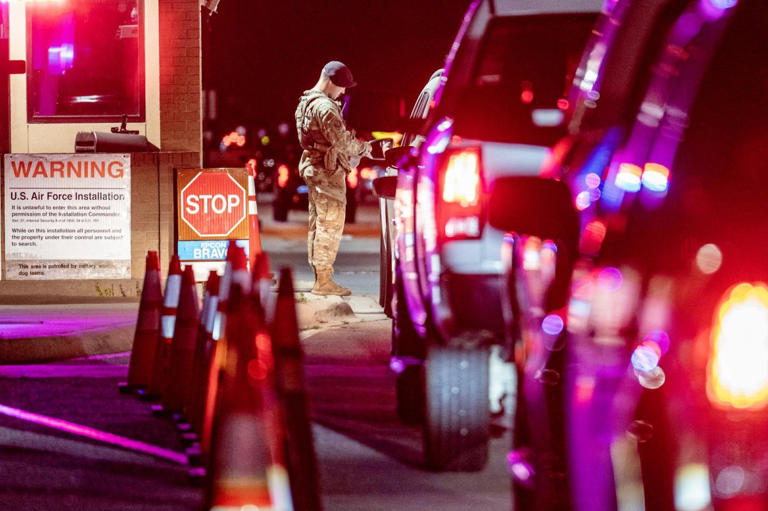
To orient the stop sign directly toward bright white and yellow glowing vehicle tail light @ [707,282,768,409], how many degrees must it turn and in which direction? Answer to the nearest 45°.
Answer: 0° — it already faces it

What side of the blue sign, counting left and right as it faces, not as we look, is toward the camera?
front

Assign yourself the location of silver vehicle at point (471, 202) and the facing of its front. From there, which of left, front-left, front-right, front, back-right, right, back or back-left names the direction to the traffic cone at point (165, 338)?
front-left

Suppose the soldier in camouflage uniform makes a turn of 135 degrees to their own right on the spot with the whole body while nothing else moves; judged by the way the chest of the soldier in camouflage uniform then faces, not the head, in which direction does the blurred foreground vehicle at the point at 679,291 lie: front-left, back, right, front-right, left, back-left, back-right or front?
front-left

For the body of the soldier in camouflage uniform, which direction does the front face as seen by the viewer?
to the viewer's right

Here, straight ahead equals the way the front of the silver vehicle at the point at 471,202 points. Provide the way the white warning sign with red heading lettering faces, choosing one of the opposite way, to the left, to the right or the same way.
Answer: the opposite way

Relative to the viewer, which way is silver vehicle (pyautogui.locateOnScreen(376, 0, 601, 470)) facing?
away from the camera

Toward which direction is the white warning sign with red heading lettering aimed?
toward the camera

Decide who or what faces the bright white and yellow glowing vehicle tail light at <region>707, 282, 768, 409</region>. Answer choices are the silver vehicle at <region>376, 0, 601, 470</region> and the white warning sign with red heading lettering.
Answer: the white warning sign with red heading lettering

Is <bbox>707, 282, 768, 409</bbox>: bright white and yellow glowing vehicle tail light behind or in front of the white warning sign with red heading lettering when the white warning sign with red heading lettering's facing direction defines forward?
in front

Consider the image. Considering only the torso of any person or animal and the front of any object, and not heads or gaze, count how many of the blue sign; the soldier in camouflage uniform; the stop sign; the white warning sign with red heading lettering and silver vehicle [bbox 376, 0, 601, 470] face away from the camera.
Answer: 1

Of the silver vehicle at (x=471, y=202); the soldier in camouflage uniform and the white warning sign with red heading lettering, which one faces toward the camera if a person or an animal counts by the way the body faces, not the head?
the white warning sign with red heading lettering

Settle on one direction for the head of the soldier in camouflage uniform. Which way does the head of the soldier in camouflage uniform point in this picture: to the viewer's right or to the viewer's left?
to the viewer's right

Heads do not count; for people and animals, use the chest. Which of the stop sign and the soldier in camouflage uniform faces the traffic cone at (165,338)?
the stop sign

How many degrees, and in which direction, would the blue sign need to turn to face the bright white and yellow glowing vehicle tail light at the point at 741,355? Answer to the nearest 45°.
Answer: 0° — it already faces it

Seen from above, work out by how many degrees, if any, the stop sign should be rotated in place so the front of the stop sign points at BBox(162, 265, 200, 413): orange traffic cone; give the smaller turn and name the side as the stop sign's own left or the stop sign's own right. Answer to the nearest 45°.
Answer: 0° — it already faces it

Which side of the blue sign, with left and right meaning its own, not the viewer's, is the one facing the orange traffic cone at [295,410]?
front

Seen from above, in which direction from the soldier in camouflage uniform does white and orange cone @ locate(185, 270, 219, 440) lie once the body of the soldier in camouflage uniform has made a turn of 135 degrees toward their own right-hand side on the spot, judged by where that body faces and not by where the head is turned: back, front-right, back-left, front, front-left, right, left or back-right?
front-left

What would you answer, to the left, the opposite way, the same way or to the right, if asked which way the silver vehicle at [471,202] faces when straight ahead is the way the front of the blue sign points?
the opposite way

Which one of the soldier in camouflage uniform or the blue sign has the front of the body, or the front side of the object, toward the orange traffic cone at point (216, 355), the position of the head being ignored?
the blue sign

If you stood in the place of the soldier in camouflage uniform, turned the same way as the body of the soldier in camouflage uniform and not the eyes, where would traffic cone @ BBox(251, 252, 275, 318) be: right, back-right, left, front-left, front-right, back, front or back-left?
right
